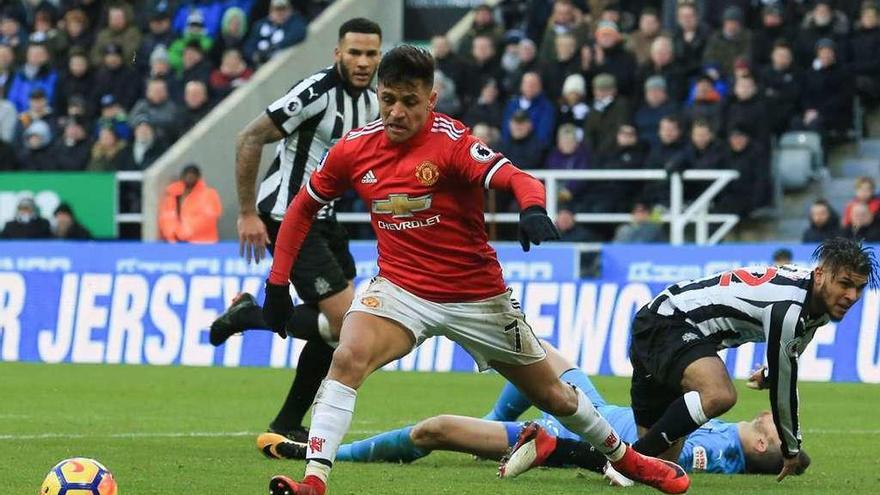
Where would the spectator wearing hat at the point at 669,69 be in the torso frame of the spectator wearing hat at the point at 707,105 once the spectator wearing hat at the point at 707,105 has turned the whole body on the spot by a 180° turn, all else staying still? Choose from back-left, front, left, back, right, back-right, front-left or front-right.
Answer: front-left

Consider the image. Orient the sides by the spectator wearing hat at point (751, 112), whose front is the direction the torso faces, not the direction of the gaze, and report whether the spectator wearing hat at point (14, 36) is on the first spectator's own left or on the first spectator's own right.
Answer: on the first spectator's own right

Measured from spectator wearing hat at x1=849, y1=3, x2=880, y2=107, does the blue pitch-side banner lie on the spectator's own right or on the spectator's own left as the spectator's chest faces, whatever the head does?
on the spectator's own right

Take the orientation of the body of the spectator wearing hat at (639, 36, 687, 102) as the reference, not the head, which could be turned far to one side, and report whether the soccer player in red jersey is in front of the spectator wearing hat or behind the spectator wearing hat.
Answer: in front

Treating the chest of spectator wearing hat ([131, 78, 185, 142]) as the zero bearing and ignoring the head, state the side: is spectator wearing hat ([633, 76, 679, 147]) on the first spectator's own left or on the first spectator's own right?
on the first spectator's own left

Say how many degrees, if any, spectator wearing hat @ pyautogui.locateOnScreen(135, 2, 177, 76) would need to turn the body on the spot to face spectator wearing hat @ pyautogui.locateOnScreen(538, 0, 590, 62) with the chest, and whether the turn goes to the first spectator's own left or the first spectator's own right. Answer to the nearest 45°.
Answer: approximately 45° to the first spectator's own left

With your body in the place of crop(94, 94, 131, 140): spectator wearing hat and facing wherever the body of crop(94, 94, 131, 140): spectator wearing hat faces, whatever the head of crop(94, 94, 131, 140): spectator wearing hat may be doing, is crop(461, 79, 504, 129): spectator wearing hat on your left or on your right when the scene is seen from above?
on your left
